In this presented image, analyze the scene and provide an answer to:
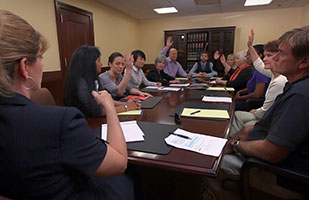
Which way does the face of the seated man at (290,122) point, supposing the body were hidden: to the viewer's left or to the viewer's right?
to the viewer's left

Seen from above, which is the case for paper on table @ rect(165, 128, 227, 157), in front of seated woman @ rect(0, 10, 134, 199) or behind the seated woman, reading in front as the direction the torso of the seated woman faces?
in front

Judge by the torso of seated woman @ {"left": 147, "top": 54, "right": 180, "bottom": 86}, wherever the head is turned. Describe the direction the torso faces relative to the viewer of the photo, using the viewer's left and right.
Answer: facing the viewer and to the right of the viewer

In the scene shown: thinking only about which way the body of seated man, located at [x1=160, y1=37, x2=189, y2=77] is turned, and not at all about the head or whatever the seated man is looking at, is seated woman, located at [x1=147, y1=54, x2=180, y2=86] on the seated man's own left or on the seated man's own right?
on the seated man's own right

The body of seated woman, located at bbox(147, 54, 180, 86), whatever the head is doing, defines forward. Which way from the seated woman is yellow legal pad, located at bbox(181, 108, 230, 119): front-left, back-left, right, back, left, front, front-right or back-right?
front-right

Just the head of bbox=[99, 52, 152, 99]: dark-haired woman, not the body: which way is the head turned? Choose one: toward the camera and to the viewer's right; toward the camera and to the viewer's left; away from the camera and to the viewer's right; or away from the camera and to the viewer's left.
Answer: toward the camera and to the viewer's right

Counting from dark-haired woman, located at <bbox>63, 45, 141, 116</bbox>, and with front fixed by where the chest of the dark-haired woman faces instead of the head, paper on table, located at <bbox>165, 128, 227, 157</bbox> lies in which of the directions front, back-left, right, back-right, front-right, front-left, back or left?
front-right

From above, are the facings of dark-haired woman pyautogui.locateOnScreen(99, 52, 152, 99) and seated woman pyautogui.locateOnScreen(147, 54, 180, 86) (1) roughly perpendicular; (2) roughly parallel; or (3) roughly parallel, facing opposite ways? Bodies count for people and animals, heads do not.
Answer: roughly parallel

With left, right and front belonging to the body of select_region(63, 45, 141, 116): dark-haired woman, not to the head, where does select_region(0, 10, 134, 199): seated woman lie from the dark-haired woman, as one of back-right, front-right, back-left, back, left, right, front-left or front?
right

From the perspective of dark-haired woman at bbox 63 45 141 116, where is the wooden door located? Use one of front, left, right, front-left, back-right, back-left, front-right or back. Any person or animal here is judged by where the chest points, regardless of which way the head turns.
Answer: left

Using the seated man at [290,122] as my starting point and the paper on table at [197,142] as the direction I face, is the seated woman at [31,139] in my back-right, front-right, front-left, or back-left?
front-left

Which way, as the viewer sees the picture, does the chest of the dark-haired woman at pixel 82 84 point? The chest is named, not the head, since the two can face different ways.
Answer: to the viewer's right

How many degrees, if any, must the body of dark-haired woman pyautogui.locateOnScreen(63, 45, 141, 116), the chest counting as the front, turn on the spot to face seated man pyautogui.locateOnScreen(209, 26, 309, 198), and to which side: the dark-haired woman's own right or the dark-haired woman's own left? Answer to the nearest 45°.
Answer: approximately 45° to the dark-haired woman's own right

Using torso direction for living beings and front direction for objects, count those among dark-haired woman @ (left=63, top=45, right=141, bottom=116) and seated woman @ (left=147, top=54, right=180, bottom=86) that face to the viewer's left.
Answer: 0

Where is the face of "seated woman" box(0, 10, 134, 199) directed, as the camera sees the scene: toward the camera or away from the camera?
away from the camera

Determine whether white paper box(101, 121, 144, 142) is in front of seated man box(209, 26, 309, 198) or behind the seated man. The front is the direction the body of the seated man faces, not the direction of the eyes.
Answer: in front

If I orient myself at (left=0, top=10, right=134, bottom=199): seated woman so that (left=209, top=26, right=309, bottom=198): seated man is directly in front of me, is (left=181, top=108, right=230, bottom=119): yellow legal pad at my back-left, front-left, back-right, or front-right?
front-left

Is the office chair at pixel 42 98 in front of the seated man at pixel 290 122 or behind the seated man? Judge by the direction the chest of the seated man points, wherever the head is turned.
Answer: in front

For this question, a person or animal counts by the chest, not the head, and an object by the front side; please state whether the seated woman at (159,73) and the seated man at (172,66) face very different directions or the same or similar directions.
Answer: same or similar directions

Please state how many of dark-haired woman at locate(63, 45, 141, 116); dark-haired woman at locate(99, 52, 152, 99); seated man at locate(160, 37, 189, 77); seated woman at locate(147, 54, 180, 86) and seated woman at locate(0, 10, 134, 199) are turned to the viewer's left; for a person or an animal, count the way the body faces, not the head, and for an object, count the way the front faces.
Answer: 0

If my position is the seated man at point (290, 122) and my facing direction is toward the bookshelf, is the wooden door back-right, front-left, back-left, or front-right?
front-left
